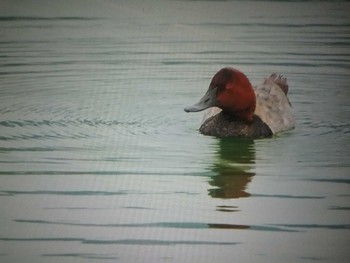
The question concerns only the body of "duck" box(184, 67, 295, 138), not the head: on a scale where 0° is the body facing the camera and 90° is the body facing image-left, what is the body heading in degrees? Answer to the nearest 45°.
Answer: approximately 45°
